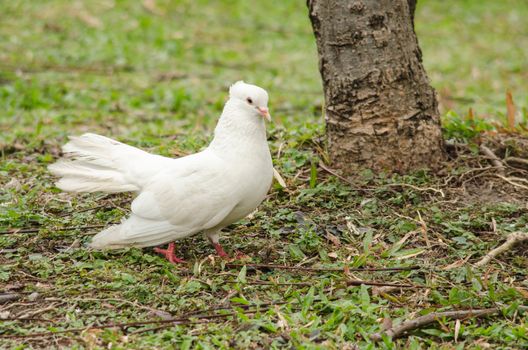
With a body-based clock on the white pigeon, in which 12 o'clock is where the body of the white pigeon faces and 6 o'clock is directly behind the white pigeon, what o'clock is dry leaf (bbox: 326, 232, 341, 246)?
The dry leaf is roughly at 12 o'clock from the white pigeon.

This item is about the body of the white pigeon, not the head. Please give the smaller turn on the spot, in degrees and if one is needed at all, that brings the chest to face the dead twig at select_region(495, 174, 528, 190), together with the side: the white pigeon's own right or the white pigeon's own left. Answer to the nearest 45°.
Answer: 0° — it already faces it

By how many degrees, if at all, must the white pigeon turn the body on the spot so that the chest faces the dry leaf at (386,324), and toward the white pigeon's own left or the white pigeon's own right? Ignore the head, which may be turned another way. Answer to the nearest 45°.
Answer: approximately 45° to the white pigeon's own right

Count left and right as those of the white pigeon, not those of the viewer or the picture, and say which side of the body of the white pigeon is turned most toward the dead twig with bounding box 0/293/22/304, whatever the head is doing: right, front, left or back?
back

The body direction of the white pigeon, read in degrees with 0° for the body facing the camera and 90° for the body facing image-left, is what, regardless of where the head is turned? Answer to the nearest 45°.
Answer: approximately 270°

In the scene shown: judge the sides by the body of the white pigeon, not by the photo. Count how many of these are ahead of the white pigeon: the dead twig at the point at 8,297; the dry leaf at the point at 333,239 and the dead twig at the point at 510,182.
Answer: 2

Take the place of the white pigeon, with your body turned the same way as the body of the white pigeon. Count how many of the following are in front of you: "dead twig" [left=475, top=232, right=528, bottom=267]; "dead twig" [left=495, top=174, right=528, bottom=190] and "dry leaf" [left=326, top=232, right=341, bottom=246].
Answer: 3

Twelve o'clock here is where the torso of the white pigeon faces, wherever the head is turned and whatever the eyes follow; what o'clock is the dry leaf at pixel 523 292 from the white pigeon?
The dry leaf is roughly at 1 o'clock from the white pigeon.

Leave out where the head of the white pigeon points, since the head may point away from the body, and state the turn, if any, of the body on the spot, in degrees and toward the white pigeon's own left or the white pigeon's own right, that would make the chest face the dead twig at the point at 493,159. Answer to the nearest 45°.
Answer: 0° — it already faces it

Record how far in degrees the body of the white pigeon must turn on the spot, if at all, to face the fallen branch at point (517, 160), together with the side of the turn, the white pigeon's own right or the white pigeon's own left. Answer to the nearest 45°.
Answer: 0° — it already faces it
